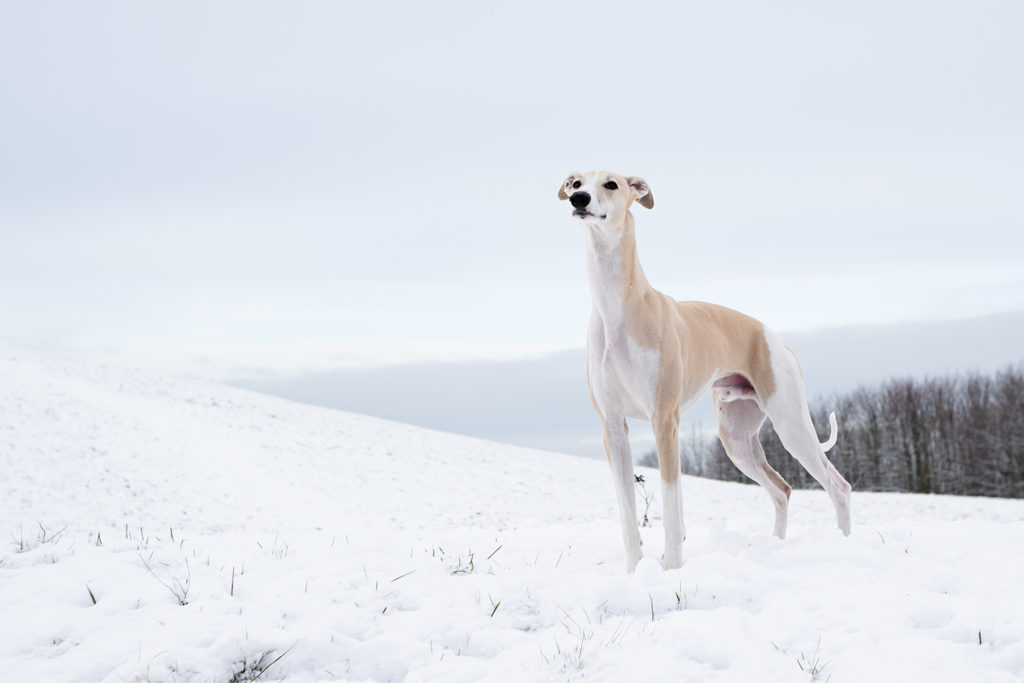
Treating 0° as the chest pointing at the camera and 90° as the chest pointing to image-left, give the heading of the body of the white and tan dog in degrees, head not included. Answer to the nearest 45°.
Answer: approximately 45°
